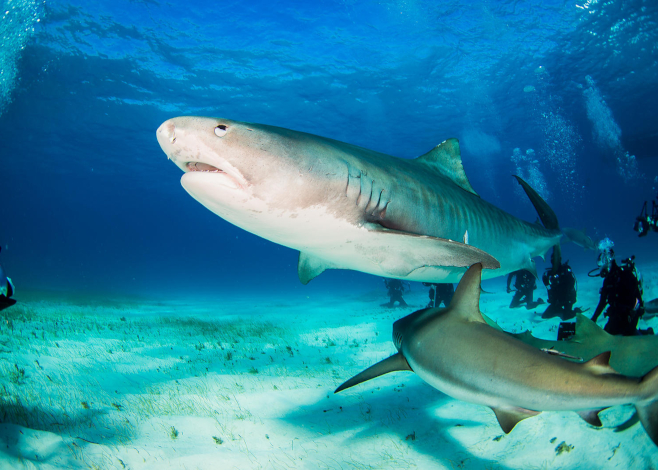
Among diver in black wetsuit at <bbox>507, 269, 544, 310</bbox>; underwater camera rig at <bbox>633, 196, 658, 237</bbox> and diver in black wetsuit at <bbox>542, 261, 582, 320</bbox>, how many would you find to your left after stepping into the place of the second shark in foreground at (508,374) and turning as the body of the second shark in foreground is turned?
0

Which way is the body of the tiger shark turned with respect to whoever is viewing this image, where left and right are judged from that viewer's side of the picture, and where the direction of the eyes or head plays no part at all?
facing the viewer and to the left of the viewer

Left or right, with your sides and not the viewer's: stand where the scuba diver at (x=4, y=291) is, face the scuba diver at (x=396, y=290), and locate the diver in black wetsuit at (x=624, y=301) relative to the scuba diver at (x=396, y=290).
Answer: right

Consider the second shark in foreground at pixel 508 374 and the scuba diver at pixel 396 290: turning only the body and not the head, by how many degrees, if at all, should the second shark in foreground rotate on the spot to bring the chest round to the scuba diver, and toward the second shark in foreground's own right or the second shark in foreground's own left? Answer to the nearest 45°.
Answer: approximately 45° to the second shark in foreground's own right

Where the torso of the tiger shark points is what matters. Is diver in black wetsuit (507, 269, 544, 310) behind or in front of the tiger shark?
behind

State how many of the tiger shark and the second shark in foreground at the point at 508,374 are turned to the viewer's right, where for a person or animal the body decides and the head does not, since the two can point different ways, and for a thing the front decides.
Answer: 0

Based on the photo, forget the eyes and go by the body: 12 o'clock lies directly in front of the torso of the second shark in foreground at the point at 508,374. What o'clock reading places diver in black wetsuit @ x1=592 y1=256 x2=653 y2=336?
The diver in black wetsuit is roughly at 2 o'clock from the second shark in foreground.

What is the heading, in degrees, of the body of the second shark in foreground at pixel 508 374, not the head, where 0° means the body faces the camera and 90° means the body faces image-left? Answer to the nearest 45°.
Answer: approximately 135°

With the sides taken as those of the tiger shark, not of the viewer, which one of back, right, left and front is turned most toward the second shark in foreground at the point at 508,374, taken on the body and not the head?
left

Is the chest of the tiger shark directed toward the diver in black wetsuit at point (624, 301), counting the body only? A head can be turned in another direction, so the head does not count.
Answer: no

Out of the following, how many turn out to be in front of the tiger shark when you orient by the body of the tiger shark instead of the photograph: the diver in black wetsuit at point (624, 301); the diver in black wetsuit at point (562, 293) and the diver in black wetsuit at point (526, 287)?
0
